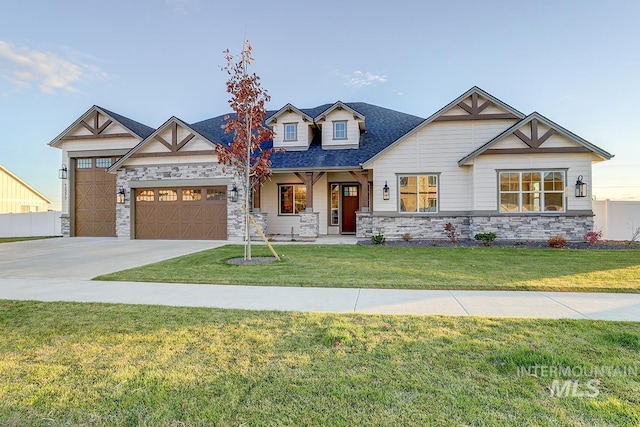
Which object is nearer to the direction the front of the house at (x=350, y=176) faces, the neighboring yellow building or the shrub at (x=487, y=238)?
the shrub

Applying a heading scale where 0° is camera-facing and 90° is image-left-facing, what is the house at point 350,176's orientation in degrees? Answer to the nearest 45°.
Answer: approximately 0°

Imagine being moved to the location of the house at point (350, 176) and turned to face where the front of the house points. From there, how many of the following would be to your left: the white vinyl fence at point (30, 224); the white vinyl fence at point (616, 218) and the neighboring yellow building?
1

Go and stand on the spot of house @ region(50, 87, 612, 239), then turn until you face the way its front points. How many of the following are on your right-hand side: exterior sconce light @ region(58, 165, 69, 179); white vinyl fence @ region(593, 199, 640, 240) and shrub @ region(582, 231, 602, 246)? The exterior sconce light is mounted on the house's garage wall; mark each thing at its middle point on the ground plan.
1

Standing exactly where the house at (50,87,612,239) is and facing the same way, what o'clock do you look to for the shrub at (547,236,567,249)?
The shrub is roughly at 10 o'clock from the house.

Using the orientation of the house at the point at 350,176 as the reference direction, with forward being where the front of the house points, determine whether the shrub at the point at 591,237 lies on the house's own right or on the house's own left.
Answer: on the house's own left

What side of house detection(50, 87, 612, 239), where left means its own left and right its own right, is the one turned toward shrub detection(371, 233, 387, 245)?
front

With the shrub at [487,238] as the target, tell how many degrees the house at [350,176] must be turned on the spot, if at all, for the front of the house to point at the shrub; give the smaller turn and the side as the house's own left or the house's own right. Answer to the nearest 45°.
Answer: approximately 45° to the house's own left

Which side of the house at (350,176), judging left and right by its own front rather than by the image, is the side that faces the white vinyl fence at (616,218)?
left

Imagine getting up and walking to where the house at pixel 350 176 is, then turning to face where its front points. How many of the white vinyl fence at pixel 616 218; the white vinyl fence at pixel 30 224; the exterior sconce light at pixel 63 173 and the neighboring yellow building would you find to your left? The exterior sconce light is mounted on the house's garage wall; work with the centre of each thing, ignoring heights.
1

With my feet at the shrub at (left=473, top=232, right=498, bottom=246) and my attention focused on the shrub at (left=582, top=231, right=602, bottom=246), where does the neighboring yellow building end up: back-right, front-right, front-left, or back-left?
back-left
